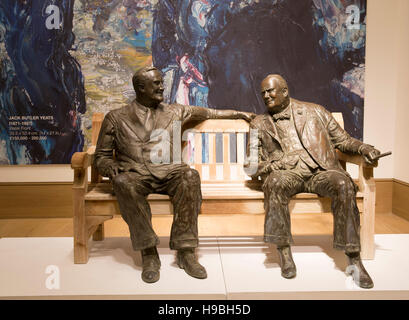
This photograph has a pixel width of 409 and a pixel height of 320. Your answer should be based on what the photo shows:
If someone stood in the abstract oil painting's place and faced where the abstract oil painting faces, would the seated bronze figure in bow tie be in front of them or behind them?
in front

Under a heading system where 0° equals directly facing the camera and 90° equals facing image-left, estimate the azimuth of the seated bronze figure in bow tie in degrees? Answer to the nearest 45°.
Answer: approximately 0°

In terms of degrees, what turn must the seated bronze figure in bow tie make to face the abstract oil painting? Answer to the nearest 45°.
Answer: approximately 135° to its right

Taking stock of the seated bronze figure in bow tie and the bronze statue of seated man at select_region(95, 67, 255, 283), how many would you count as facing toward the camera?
2

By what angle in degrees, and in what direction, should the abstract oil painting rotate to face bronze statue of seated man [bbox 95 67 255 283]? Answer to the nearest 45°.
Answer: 0° — it already faces it

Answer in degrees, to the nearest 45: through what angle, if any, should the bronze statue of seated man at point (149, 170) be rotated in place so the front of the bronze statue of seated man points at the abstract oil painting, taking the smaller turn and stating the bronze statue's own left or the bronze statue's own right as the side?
approximately 180°

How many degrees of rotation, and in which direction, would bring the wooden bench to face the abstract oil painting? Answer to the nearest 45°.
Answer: approximately 180°

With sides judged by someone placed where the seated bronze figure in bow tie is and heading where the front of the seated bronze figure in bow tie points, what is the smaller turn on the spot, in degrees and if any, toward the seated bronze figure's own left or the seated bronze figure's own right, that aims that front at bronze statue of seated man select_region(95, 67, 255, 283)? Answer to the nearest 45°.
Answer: approximately 90° to the seated bronze figure's own right
